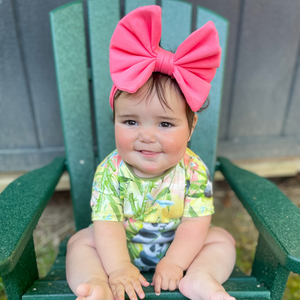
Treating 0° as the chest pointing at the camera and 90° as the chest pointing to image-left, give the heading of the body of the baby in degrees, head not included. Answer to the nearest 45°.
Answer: approximately 0°

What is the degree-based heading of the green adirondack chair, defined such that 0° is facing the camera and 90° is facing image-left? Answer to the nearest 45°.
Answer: approximately 0°
